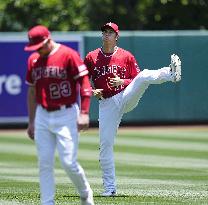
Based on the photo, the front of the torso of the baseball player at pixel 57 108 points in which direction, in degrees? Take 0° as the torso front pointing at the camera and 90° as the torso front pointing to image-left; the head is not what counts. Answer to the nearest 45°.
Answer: approximately 45°

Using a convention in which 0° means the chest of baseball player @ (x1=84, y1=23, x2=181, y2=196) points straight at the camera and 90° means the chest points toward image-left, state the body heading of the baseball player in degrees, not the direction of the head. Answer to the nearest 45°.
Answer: approximately 0°

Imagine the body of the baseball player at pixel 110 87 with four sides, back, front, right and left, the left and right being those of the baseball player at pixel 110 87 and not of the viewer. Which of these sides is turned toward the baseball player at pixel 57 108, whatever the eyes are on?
front

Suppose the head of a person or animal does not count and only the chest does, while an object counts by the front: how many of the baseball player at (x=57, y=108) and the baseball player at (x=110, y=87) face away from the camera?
0
